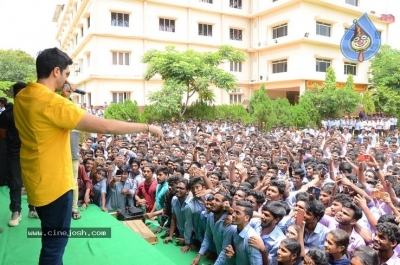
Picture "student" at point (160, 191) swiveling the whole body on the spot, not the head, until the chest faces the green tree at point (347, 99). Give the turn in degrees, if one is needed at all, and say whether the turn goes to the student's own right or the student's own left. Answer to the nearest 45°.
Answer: approximately 180°

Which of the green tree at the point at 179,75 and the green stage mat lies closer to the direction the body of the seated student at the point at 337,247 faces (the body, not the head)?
the green stage mat

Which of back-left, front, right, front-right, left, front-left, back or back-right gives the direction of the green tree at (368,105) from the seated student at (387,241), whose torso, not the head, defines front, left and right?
back-right

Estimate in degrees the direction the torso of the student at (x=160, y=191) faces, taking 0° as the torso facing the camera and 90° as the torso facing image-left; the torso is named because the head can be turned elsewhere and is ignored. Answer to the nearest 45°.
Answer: approximately 45°

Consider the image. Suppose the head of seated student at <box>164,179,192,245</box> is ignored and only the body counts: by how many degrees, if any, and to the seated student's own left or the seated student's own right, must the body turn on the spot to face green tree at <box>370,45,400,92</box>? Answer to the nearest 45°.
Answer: approximately 180°

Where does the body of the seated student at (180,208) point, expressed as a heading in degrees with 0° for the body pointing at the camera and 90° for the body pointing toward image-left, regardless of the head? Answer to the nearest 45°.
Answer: approximately 45°

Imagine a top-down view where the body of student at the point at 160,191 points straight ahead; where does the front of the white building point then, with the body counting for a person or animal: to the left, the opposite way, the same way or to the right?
to the left

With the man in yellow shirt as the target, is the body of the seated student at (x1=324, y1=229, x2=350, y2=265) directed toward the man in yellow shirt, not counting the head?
yes

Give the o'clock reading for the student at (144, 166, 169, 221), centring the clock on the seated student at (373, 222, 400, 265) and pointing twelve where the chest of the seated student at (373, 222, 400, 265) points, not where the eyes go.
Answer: the student at (144, 166, 169, 221) is roughly at 2 o'clock from the seated student at (373, 222, 400, 265).

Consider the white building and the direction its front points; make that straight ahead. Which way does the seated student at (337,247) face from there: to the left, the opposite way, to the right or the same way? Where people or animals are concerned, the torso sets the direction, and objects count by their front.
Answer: to the right
